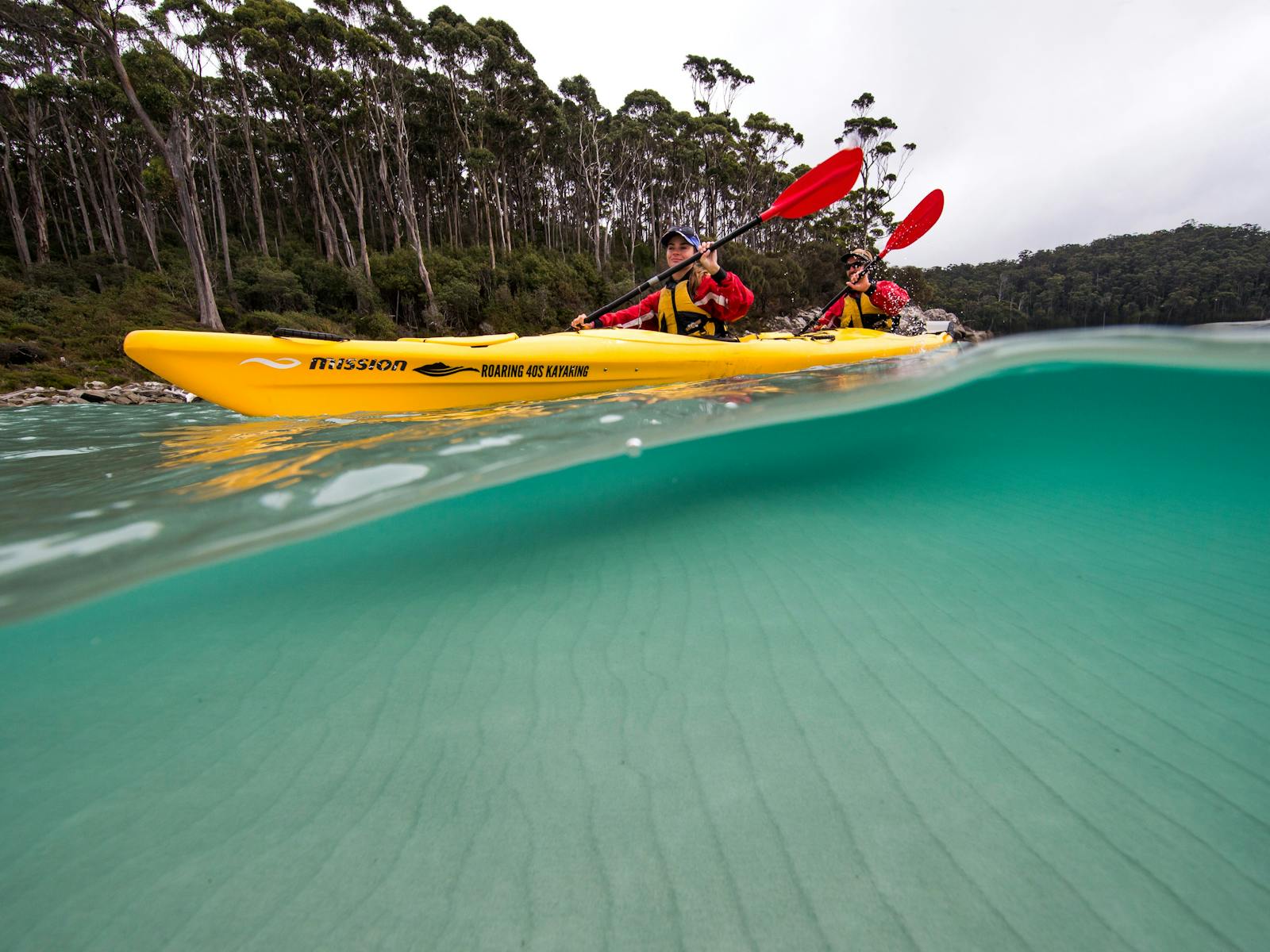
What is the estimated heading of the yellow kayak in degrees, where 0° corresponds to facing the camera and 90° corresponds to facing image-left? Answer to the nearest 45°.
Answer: approximately 45°

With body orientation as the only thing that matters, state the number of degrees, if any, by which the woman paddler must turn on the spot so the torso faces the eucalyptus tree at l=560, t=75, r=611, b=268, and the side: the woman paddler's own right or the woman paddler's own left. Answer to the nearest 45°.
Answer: approximately 135° to the woman paddler's own right

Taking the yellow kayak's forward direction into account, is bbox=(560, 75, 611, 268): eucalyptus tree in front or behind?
behind

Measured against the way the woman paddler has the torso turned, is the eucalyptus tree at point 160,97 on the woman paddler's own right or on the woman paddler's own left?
on the woman paddler's own right

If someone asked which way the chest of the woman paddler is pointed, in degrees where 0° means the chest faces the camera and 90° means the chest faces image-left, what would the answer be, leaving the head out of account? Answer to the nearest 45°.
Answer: approximately 45°

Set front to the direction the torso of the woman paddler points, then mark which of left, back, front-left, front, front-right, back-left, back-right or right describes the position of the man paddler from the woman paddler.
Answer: back
